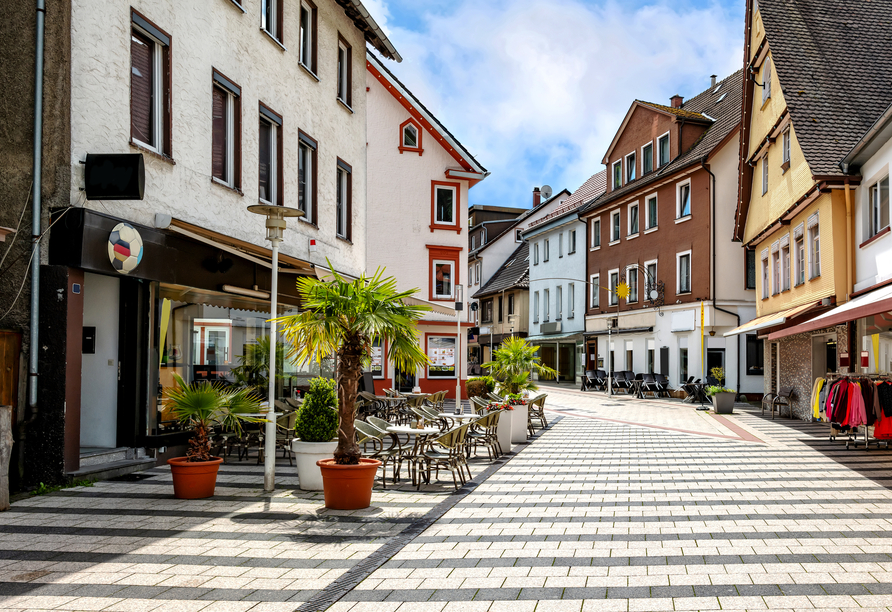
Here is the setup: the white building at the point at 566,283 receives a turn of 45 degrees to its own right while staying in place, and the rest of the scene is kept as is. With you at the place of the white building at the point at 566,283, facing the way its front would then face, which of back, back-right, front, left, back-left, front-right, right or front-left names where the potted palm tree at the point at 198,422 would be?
left

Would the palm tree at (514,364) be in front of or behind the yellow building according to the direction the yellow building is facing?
in front

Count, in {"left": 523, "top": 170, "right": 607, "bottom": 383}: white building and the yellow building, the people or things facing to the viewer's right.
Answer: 0

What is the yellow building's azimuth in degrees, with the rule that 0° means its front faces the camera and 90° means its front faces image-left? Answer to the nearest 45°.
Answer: approximately 45°

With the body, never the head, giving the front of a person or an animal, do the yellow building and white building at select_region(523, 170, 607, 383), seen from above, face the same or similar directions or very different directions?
same or similar directions

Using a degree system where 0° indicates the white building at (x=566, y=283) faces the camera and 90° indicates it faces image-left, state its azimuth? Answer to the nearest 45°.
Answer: approximately 45°

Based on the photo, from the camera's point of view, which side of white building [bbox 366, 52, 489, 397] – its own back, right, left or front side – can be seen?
front

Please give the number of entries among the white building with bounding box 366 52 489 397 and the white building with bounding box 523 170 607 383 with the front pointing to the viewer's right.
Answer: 0

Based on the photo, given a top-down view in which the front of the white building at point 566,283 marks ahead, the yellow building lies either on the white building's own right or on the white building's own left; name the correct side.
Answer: on the white building's own left

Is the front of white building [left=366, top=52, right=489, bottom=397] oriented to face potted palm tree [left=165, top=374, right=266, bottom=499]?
yes

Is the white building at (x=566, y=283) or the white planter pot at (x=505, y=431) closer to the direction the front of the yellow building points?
the white planter pot

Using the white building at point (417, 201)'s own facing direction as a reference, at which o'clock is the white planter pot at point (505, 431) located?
The white planter pot is roughly at 12 o'clock from the white building.

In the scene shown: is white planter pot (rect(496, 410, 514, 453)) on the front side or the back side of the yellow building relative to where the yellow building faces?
on the front side
